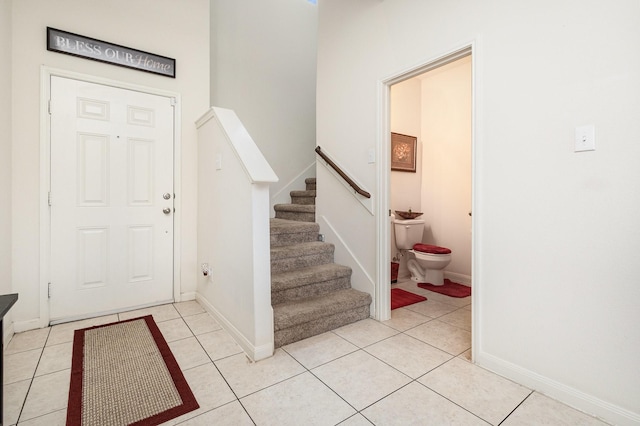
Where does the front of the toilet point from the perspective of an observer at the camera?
facing the viewer and to the right of the viewer

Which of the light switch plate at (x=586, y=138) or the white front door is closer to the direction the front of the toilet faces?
the light switch plate

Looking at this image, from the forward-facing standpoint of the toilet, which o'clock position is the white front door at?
The white front door is roughly at 3 o'clock from the toilet.

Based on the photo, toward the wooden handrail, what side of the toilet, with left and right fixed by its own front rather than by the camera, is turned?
right

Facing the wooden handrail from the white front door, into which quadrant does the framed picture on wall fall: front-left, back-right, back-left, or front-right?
front-left

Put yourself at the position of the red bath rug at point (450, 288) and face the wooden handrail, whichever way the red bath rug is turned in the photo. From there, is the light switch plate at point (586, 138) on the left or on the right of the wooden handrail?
left

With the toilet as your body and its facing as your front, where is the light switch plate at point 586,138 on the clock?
The light switch plate is roughly at 1 o'clock from the toilet.
